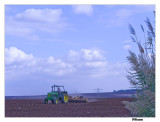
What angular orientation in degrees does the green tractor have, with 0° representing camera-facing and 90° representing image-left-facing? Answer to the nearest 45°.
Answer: approximately 45°
